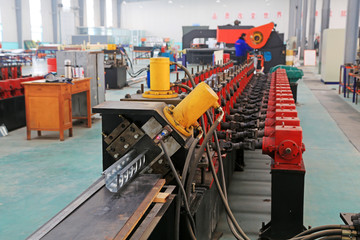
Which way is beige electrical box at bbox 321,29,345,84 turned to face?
to the viewer's left

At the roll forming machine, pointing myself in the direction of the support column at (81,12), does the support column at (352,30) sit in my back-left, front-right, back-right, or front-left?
front-right

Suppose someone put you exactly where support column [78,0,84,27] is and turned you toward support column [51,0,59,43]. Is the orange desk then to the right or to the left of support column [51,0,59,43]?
left

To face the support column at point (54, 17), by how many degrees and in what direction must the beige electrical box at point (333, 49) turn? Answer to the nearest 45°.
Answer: approximately 45° to its right

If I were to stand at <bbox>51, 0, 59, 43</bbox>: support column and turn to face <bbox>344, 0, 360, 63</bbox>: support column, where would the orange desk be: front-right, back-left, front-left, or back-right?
front-right
